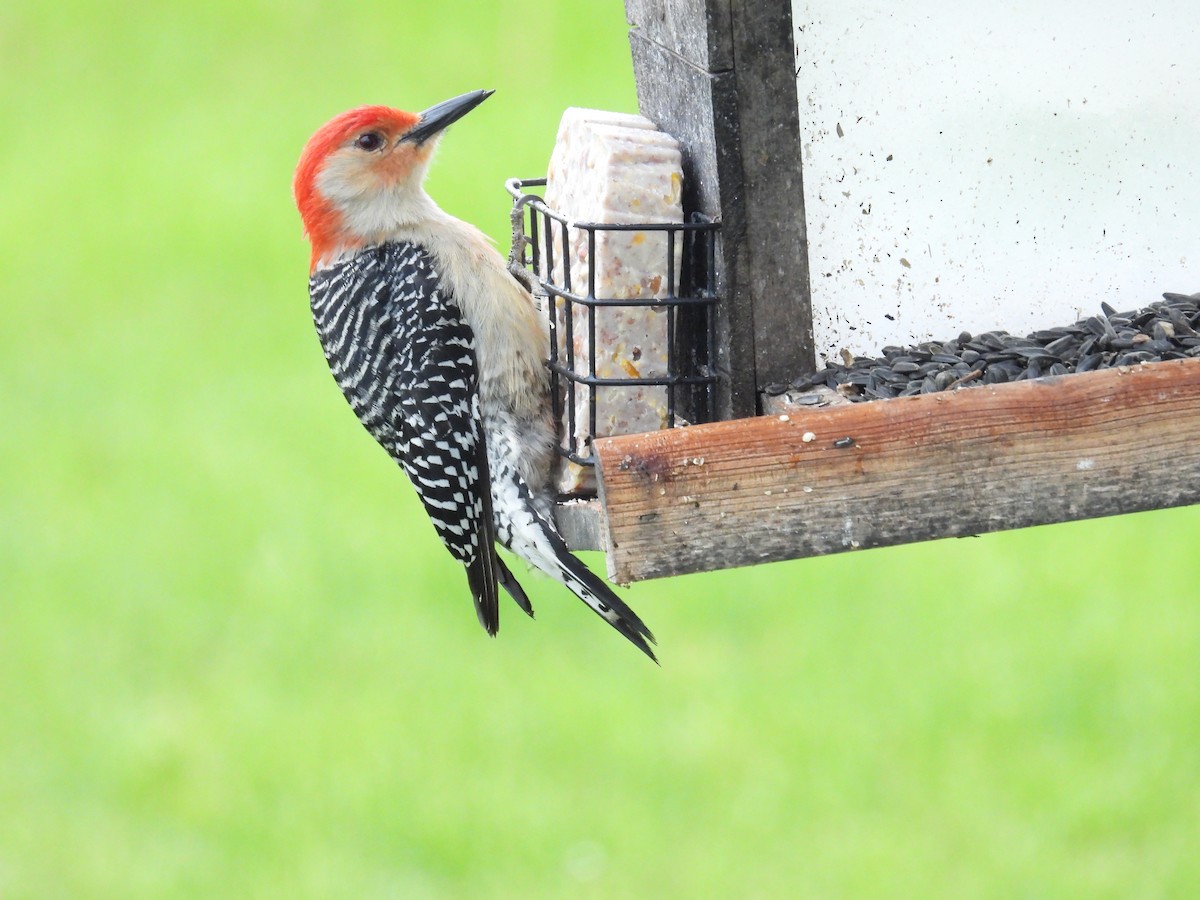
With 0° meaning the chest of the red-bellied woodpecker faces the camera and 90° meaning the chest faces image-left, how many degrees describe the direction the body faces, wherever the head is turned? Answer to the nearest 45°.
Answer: approximately 270°
